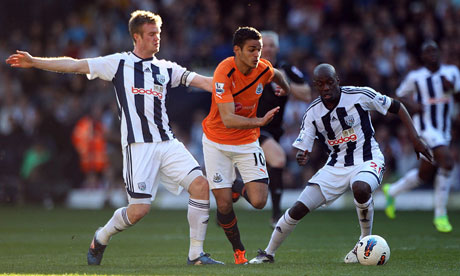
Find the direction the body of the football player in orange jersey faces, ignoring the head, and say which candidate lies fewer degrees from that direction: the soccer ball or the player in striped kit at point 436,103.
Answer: the soccer ball

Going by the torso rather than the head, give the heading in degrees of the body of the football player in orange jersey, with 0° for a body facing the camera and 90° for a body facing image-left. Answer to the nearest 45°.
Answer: approximately 315°

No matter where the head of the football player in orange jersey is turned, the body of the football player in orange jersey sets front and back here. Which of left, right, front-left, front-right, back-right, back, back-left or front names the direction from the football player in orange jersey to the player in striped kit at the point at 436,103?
left

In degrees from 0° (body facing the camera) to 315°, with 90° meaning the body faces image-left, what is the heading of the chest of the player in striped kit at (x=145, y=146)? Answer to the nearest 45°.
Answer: approximately 315°

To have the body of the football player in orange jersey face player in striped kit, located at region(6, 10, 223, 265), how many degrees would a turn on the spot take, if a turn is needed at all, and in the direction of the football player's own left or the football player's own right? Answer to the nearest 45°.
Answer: approximately 135° to the football player's own right

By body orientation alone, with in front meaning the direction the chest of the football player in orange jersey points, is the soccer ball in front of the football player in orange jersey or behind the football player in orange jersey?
in front

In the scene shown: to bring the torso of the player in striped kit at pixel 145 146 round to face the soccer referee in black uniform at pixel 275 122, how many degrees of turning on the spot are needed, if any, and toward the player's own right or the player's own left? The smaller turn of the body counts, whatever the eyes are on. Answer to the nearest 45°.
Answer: approximately 90° to the player's own left

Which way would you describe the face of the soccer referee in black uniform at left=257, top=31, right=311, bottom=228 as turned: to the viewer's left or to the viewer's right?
to the viewer's left

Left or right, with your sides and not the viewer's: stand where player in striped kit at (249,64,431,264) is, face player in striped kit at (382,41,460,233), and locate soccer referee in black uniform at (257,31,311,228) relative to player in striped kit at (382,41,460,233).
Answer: left

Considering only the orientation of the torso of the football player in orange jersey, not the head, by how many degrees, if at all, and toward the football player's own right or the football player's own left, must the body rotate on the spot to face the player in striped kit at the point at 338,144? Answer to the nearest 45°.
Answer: approximately 45° to the football player's own left

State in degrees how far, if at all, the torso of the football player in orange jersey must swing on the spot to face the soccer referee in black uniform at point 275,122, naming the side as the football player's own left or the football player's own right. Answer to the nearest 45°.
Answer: approximately 135° to the football player's own left
